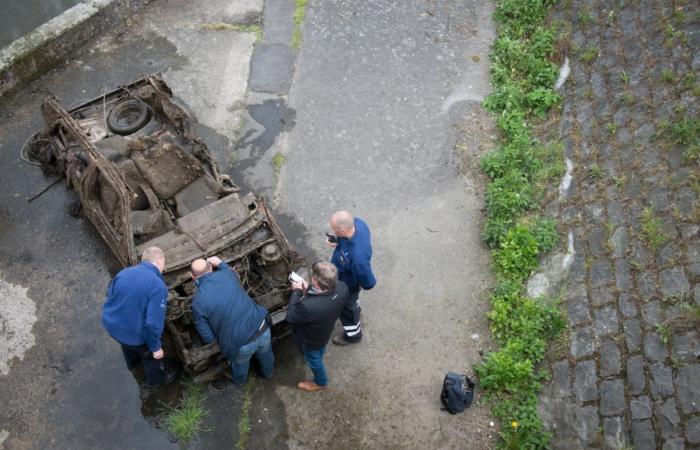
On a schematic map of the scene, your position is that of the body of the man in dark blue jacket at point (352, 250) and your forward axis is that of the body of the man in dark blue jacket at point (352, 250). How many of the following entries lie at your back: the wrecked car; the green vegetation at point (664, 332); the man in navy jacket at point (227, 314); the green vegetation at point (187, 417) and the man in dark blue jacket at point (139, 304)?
1

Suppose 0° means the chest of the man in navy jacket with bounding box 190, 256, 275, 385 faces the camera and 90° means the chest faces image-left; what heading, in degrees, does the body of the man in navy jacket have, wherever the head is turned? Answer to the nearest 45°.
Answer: approximately 135°

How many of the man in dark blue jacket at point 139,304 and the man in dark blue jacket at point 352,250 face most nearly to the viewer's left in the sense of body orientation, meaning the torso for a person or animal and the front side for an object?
1

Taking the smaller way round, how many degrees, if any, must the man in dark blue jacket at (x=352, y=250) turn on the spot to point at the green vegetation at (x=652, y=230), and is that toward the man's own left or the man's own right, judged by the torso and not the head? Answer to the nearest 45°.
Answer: approximately 180°

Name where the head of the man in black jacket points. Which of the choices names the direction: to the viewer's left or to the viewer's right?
to the viewer's left

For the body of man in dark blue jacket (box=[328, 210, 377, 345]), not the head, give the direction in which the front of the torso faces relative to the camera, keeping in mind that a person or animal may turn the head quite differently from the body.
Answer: to the viewer's left

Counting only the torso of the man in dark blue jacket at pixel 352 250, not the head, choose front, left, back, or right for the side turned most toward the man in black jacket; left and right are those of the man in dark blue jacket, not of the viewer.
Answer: left

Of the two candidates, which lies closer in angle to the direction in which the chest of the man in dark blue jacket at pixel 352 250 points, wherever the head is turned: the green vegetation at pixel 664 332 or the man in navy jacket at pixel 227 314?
the man in navy jacket

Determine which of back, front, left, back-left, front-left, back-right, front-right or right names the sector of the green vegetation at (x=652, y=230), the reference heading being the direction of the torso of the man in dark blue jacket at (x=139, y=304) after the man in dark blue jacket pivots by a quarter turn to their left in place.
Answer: back-right

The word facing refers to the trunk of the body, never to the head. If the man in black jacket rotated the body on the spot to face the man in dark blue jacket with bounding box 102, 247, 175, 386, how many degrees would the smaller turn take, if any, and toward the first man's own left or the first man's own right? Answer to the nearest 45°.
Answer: approximately 45° to the first man's own left

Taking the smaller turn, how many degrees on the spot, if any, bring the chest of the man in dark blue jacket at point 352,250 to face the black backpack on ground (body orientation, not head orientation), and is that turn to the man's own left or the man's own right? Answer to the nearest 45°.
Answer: approximately 135° to the man's own left

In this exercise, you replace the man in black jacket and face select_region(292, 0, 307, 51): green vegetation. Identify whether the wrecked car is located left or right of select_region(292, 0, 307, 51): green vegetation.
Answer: left

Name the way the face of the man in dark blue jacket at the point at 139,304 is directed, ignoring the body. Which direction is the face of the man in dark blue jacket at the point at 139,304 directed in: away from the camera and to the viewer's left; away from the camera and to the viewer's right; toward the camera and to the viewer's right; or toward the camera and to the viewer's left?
away from the camera and to the viewer's right

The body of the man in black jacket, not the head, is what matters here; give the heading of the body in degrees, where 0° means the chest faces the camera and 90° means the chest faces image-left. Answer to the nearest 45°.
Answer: approximately 135°
